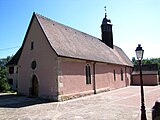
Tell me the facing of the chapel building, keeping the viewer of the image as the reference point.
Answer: facing the viewer and to the left of the viewer
